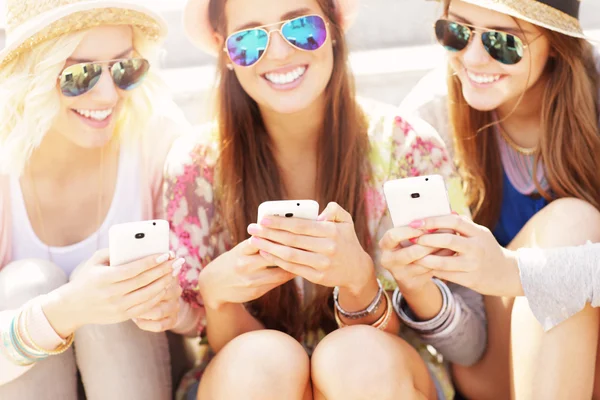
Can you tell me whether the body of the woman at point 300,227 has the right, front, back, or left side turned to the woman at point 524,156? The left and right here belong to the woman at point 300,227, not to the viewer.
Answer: left

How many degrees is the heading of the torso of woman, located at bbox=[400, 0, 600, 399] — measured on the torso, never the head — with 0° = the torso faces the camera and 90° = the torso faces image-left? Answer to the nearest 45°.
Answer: approximately 45°

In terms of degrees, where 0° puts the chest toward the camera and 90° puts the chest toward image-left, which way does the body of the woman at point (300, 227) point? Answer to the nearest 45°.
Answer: approximately 0°

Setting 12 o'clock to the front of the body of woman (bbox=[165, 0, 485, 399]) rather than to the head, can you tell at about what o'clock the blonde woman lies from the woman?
The blonde woman is roughly at 3 o'clock from the woman.
